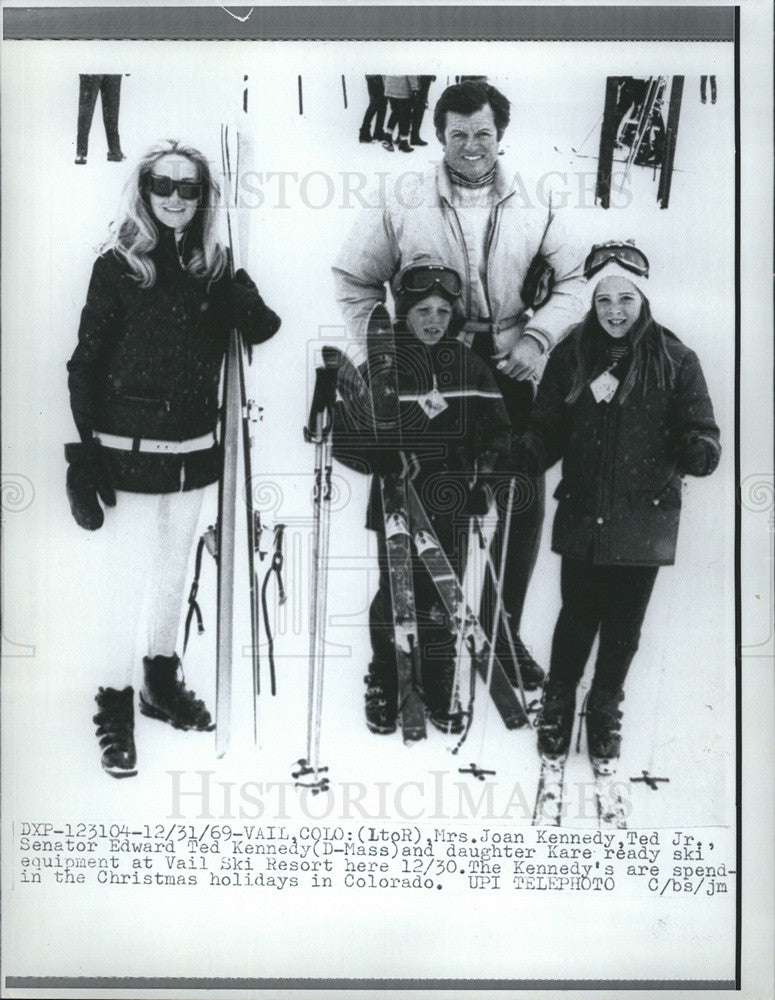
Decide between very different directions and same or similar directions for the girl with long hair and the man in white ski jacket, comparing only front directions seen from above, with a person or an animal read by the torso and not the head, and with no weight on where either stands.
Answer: same or similar directions

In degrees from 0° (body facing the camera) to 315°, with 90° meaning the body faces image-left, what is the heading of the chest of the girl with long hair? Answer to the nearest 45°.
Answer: approximately 0°

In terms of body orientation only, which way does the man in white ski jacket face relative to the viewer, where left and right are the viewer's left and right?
facing the viewer

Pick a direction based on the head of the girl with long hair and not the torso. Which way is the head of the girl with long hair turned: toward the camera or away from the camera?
toward the camera

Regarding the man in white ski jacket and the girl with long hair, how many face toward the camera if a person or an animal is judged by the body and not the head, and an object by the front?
2

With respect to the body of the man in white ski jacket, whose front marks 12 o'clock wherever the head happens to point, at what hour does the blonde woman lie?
The blonde woman is roughly at 3 o'clock from the man in white ski jacket.

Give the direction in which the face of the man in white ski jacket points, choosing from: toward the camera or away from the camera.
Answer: toward the camera

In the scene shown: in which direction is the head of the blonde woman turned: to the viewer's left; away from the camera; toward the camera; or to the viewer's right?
toward the camera
